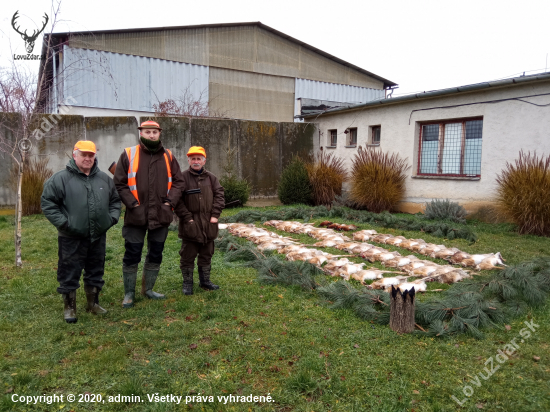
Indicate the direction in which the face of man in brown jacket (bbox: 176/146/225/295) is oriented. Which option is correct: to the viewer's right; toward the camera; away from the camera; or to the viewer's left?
toward the camera

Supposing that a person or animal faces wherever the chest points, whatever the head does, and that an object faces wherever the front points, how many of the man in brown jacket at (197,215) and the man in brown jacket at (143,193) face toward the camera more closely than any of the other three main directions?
2

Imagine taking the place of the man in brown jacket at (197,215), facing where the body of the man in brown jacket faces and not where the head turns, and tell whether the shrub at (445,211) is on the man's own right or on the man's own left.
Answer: on the man's own left

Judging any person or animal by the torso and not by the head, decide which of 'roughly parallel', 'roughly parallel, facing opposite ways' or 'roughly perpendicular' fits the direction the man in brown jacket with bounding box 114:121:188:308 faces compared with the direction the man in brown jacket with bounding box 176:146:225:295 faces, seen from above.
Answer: roughly parallel

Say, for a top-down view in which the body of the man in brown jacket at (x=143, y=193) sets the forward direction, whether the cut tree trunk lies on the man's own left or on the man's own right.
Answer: on the man's own left

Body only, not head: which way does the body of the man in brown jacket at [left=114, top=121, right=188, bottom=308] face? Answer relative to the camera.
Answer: toward the camera

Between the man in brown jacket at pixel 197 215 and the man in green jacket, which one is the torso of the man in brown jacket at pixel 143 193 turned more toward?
the man in green jacket

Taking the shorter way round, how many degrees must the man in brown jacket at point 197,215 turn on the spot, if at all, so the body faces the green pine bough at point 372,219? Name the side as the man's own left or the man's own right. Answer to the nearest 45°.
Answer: approximately 135° to the man's own left

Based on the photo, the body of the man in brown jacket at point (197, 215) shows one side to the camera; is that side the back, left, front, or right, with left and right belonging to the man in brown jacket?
front

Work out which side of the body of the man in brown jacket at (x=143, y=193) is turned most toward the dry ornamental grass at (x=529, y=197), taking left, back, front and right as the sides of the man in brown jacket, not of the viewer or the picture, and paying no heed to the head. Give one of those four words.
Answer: left

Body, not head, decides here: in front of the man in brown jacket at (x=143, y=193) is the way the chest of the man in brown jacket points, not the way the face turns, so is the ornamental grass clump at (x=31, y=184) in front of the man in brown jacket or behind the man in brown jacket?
behind

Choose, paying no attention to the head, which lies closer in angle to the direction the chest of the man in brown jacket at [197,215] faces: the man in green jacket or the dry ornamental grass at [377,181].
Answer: the man in green jacket

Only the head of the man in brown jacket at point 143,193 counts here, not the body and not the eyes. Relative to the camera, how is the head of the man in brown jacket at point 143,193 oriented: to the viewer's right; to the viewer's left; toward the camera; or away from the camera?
toward the camera

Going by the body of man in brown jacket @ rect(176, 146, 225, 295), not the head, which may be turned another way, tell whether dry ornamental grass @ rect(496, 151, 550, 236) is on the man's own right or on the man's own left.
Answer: on the man's own left

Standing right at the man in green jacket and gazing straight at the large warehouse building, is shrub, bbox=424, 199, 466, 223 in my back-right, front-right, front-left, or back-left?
front-right
